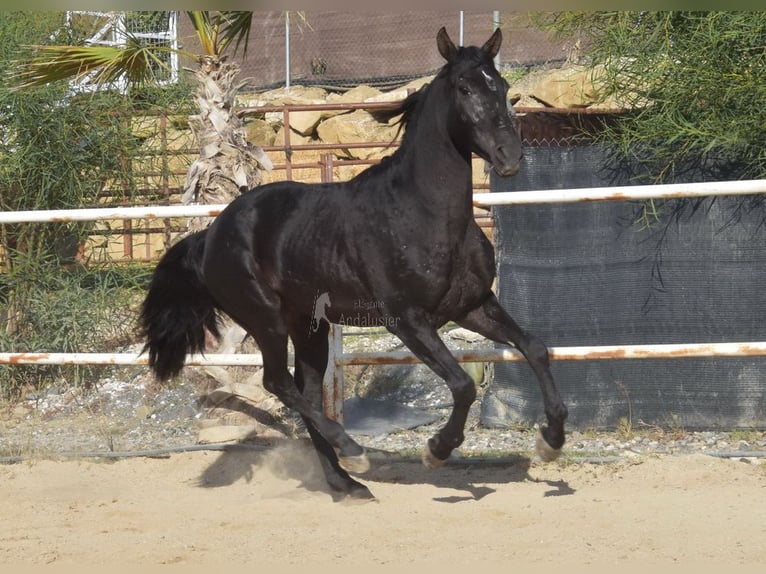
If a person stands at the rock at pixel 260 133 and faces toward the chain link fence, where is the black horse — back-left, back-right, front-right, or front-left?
back-right

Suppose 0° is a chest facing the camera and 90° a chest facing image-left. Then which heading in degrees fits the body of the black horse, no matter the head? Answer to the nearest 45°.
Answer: approximately 315°

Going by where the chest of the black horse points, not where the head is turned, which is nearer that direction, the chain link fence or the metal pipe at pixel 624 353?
the metal pipe

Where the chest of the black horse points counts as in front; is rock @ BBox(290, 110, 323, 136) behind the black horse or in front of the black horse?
behind

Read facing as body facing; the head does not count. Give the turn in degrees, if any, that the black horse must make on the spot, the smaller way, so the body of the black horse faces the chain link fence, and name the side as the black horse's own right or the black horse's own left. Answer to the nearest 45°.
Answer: approximately 135° to the black horse's own left

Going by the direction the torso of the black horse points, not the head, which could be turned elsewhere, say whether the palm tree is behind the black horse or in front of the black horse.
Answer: behind

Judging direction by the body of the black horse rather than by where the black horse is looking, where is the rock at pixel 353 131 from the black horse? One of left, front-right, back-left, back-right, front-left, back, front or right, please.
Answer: back-left

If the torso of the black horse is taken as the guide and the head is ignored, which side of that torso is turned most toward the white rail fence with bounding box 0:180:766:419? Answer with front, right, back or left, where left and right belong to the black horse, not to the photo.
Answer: left
